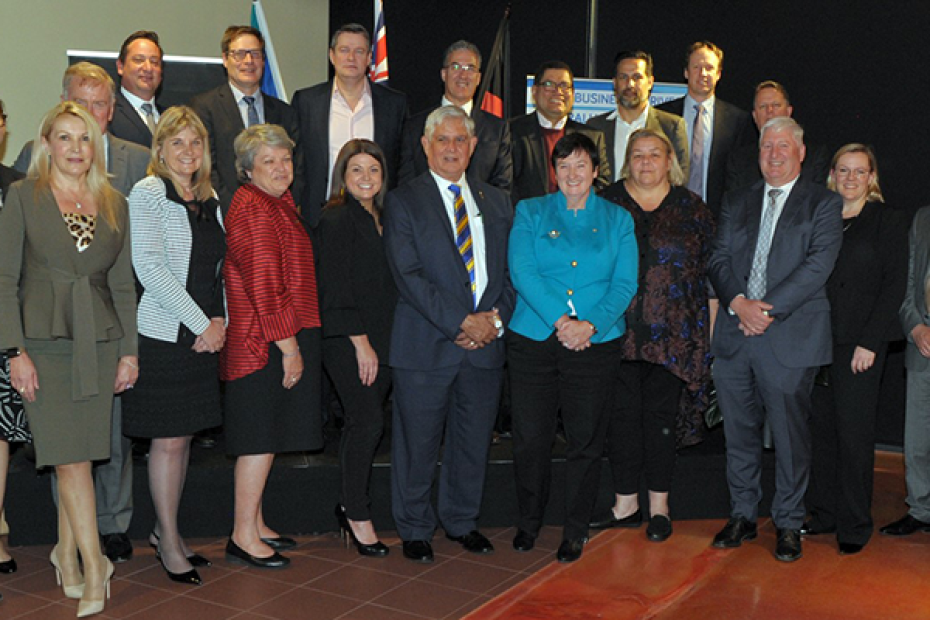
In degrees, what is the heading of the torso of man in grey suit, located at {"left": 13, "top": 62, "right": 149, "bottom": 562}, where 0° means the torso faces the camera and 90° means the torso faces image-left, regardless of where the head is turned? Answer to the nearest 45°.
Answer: approximately 0°

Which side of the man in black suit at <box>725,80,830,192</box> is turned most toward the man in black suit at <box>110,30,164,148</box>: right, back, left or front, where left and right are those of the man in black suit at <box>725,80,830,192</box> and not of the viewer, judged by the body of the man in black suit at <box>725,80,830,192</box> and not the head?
right

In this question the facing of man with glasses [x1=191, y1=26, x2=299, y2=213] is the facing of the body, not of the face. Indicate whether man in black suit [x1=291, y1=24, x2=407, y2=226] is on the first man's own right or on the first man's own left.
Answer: on the first man's own left

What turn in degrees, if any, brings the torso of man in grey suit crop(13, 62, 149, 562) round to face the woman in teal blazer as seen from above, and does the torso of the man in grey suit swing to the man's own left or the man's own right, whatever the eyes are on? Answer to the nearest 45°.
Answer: approximately 90° to the man's own left

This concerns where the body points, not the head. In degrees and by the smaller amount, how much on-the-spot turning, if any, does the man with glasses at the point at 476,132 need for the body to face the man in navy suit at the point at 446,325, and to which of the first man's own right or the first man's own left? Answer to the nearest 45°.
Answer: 0° — they already face them

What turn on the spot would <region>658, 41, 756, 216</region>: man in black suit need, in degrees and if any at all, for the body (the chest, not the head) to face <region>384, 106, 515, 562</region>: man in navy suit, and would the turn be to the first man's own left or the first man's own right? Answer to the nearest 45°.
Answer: approximately 45° to the first man's own right

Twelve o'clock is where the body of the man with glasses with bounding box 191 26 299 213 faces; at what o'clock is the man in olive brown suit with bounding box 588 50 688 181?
The man in olive brown suit is roughly at 9 o'clock from the man with glasses.

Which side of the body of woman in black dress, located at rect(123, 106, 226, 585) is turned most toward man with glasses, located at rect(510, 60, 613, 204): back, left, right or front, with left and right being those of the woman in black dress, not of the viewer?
left
